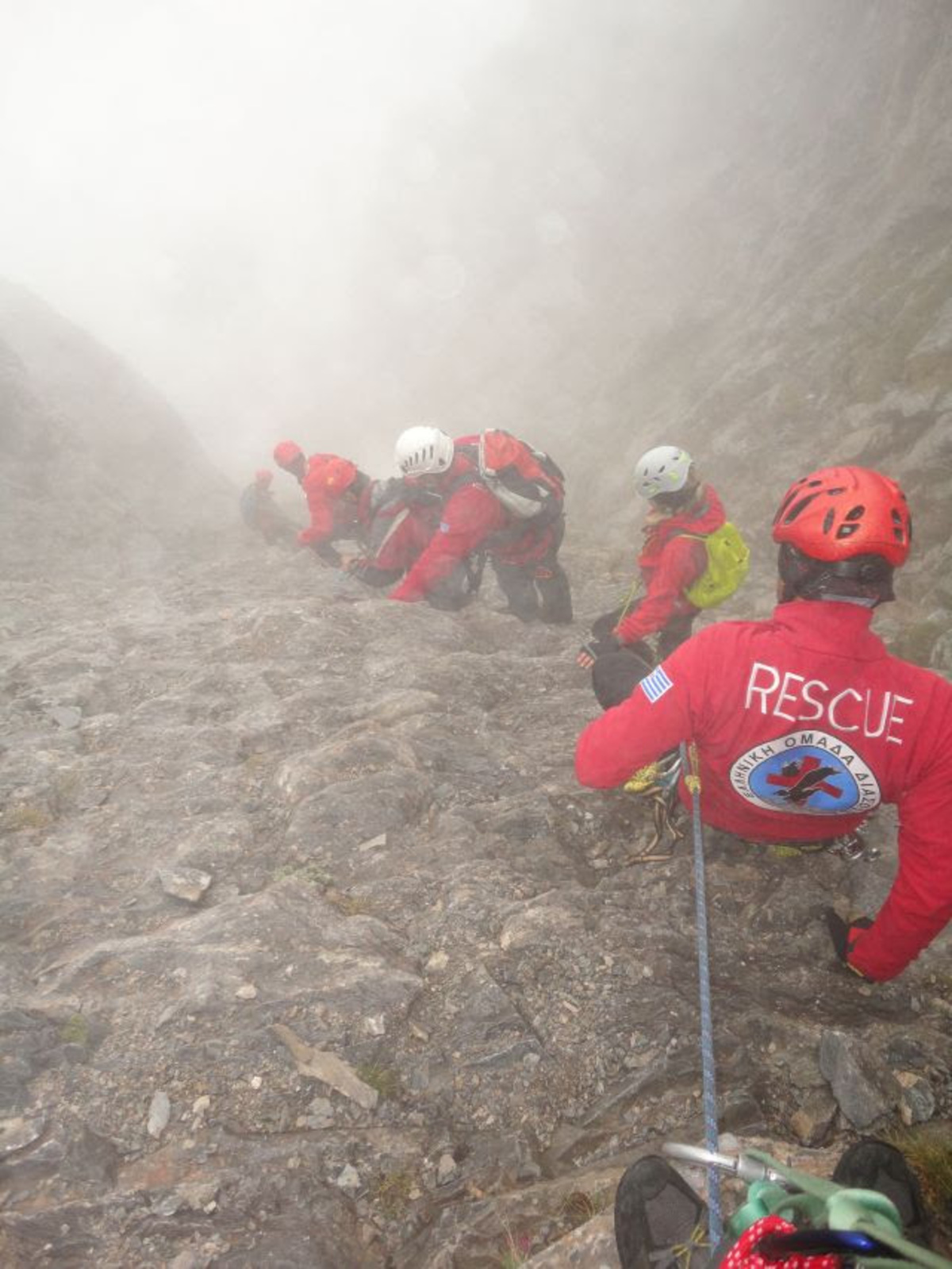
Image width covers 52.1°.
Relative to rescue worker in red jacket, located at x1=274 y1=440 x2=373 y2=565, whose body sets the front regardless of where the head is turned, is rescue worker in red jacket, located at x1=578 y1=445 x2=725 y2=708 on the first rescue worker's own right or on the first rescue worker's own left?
on the first rescue worker's own left

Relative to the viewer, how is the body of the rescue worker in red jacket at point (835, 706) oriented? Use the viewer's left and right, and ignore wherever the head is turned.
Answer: facing away from the viewer

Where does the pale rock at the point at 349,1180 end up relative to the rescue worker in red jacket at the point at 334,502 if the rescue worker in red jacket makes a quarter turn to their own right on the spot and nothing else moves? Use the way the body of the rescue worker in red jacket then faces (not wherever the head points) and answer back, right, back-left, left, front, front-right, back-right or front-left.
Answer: back

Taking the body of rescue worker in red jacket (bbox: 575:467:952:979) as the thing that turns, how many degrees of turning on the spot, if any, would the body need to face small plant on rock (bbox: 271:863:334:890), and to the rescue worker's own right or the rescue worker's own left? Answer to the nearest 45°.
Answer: approximately 90° to the rescue worker's own left

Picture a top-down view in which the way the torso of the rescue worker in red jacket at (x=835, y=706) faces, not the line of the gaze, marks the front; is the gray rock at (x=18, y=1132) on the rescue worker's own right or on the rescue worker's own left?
on the rescue worker's own left

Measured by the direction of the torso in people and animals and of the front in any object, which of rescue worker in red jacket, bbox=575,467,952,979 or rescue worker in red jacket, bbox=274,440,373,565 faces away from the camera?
rescue worker in red jacket, bbox=575,467,952,979

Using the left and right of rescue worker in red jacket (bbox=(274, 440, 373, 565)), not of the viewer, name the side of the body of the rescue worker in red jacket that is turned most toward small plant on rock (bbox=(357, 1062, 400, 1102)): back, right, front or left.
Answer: left

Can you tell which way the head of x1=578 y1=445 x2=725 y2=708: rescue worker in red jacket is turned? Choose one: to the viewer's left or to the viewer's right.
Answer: to the viewer's left

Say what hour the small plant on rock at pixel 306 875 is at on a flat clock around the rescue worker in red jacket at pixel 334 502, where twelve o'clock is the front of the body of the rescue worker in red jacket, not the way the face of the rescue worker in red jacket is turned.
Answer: The small plant on rock is roughly at 9 o'clock from the rescue worker in red jacket.

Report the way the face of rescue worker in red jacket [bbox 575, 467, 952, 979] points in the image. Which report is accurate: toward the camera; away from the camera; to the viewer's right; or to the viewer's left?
away from the camera

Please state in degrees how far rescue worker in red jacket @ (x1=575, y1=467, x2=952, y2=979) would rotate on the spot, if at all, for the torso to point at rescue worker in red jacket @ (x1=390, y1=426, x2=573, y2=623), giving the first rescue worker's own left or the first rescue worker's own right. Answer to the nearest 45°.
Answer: approximately 45° to the first rescue worker's own left

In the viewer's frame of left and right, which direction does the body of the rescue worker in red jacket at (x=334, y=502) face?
facing to the left of the viewer

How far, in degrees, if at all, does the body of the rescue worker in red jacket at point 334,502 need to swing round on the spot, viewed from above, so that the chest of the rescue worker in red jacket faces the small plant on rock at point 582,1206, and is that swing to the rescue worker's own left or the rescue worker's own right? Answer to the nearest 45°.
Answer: approximately 90° to the rescue worker's own left

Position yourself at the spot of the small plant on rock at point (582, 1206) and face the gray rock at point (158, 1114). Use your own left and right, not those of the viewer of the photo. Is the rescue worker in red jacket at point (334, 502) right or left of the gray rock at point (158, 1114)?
right

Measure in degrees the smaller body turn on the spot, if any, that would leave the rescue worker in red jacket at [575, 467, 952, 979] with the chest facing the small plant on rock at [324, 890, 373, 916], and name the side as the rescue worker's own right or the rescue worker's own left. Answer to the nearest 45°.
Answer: approximately 90° to the rescue worker's own left
